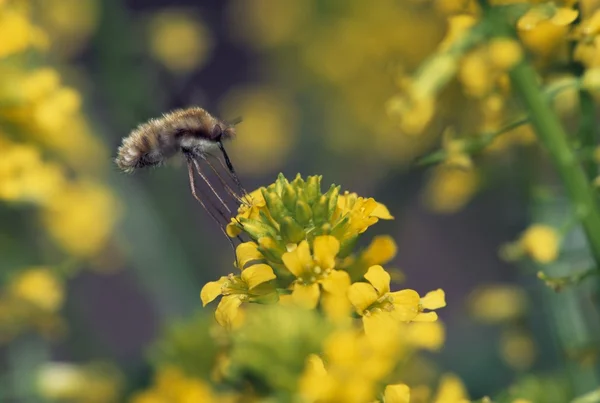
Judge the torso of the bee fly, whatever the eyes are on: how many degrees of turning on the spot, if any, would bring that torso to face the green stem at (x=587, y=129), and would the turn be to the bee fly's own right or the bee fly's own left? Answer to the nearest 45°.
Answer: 0° — it already faces it

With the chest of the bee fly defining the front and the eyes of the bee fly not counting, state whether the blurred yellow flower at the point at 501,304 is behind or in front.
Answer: in front

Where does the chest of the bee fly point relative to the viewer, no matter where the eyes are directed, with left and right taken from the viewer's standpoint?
facing to the right of the viewer

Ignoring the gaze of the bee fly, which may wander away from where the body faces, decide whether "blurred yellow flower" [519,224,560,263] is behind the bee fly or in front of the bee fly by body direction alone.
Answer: in front
